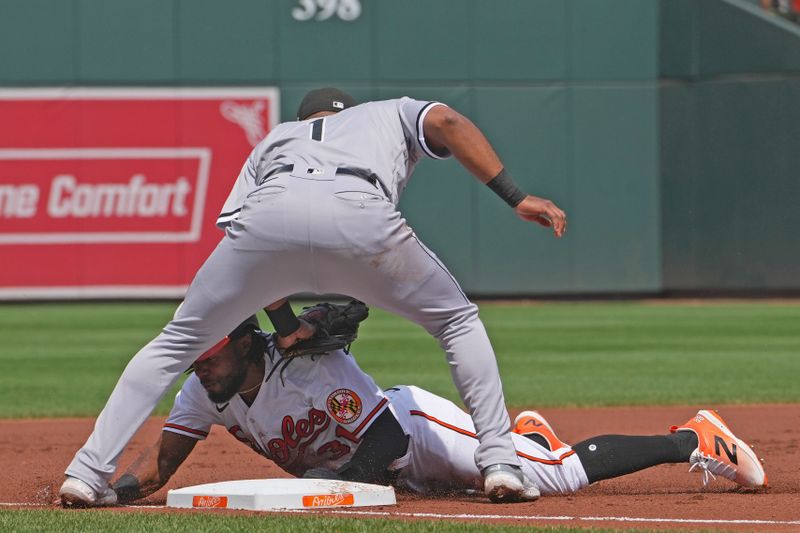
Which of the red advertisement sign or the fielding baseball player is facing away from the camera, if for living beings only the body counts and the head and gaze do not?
the fielding baseball player

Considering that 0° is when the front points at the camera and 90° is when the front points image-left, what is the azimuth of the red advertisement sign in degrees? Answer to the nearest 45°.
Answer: approximately 0°

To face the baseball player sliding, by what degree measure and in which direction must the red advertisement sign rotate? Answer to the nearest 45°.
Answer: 0° — it already faces them

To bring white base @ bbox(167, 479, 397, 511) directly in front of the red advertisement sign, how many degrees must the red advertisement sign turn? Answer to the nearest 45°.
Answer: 0° — it already faces it

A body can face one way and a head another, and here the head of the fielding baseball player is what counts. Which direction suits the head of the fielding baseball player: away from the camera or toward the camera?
away from the camera

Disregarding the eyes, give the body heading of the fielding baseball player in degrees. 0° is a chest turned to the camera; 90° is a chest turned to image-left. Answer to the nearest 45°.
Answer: approximately 180°

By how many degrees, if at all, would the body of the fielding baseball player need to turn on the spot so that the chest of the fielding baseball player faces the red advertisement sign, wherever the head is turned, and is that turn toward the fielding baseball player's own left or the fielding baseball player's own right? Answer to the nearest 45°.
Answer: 0° — they already face it

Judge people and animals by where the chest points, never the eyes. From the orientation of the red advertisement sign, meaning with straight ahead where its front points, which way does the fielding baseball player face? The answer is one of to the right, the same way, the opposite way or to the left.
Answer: the opposite way

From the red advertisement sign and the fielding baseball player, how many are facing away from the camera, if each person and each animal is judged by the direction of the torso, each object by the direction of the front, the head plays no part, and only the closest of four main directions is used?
1
